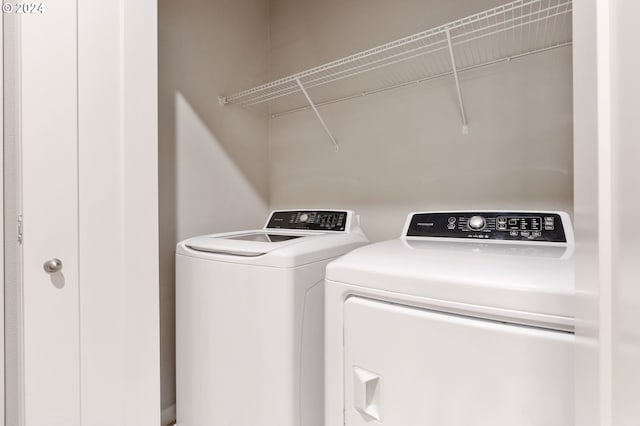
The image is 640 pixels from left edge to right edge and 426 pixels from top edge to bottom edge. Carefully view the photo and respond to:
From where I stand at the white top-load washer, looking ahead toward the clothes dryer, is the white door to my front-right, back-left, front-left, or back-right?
back-right

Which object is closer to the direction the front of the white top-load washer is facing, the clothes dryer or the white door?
the white door

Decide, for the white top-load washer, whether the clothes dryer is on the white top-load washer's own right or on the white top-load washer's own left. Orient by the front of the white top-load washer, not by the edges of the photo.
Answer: on the white top-load washer's own left

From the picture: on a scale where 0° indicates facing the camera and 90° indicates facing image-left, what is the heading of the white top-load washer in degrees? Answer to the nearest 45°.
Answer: approximately 45°

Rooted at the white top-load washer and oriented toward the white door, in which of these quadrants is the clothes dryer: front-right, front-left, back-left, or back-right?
back-left

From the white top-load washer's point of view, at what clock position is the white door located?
The white door is roughly at 1 o'clock from the white top-load washer.
